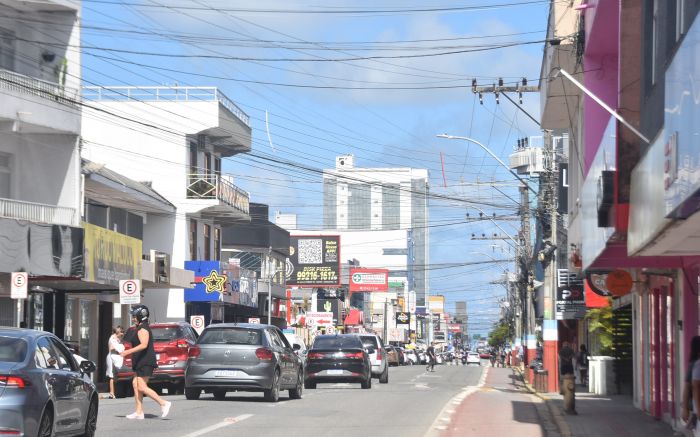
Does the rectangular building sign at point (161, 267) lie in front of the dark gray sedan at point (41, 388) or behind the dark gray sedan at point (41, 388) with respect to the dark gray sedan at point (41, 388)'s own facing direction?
in front

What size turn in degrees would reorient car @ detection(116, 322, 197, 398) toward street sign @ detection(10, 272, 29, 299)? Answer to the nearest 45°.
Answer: approximately 135° to its left

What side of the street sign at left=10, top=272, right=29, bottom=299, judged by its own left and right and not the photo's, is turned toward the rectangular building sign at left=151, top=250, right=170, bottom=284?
back

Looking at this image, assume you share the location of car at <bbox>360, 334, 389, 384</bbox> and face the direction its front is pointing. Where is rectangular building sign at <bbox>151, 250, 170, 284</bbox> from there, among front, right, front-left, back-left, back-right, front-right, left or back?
back-left

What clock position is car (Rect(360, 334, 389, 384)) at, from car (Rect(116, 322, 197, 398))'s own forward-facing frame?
car (Rect(360, 334, 389, 384)) is roughly at 1 o'clock from car (Rect(116, 322, 197, 398)).

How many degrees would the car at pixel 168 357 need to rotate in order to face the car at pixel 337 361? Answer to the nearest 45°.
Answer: approximately 45° to its right

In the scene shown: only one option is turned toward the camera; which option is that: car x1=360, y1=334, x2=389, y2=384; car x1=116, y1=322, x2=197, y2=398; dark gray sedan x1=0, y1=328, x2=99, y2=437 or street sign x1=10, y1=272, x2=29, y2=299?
the street sign

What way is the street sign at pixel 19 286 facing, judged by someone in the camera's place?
facing the viewer

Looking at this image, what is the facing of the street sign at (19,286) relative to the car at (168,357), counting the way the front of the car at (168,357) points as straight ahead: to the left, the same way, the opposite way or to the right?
the opposite way

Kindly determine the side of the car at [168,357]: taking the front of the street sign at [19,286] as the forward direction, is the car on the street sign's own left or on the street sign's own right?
on the street sign's own left

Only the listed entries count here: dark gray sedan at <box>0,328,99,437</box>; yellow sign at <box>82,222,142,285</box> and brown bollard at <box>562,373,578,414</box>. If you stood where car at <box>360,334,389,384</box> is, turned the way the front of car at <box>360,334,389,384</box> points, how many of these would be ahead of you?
0

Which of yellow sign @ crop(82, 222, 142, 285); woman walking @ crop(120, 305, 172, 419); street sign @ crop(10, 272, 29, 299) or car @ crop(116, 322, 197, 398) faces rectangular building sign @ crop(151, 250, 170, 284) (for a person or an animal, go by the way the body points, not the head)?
the car

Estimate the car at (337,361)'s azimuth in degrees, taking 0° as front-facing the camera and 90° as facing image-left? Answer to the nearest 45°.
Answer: approximately 180°

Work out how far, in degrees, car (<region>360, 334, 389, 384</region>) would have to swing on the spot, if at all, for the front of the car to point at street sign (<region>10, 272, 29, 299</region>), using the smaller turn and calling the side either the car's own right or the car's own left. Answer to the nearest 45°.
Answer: approximately 180°

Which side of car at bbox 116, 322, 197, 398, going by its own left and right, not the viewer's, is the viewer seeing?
back

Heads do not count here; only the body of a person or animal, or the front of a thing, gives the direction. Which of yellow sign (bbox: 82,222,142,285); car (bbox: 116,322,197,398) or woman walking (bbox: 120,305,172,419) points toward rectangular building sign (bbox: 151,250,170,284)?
the car
